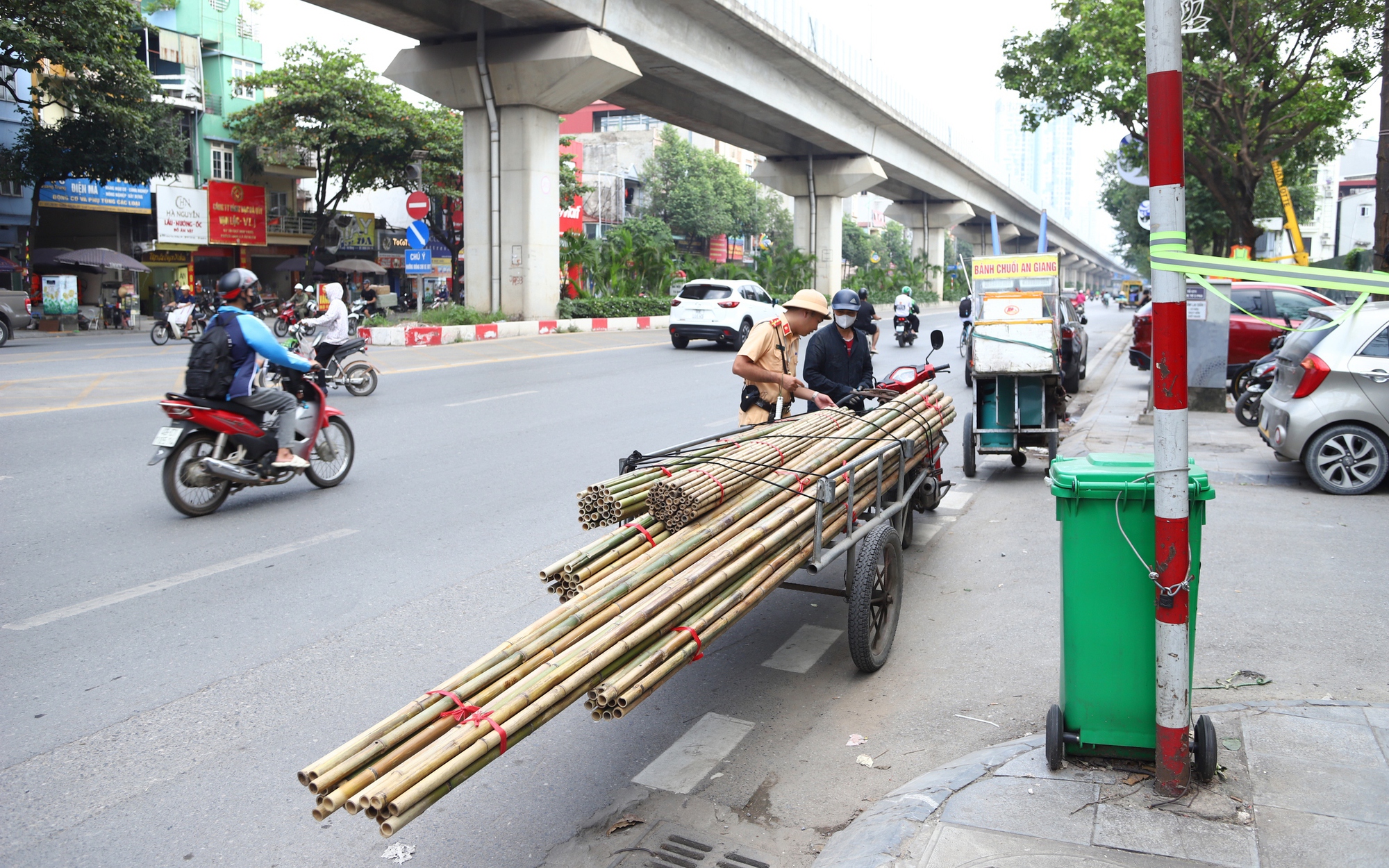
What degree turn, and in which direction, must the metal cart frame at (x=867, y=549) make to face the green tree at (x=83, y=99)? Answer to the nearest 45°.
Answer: approximately 90° to its left

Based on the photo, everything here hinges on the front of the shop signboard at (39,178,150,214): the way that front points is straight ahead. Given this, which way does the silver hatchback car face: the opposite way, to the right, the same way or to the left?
to the left

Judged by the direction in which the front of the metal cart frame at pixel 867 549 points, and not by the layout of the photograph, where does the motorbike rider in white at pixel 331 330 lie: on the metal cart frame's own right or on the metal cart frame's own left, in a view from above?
on the metal cart frame's own left

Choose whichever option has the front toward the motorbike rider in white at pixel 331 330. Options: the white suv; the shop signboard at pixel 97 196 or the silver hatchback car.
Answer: the shop signboard

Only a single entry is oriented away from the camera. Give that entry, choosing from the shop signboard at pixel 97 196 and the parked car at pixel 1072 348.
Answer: the parked car

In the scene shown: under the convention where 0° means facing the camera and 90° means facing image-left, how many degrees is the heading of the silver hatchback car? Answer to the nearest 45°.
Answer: approximately 225°

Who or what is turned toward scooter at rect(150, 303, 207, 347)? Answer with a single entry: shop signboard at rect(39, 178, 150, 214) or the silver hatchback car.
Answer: the shop signboard

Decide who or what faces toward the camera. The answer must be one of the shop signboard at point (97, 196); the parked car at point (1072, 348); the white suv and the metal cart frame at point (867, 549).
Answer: the shop signboard

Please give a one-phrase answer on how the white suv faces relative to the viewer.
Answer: facing away from the viewer and to the right of the viewer
